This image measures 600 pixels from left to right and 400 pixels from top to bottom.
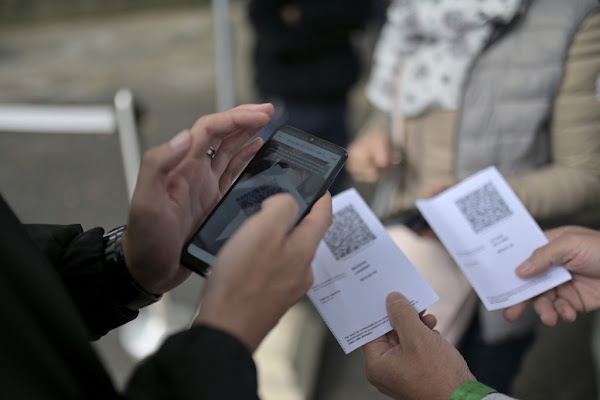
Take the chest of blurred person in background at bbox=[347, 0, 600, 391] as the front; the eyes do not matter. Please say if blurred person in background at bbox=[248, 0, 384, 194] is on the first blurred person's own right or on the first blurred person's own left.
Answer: on the first blurred person's own right

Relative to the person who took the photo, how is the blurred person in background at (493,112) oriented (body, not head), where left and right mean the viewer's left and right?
facing the viewer and to the left of the viewer
